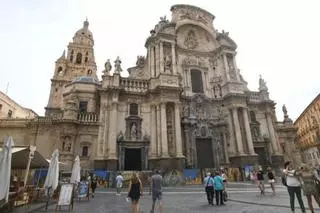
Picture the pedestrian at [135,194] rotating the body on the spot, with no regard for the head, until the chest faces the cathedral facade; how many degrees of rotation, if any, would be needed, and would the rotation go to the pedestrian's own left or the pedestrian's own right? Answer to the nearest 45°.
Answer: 0° — they already face it

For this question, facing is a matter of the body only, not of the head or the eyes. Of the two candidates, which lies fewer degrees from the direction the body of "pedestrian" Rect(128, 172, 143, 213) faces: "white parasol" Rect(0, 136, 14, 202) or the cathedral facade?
the cathedral facade

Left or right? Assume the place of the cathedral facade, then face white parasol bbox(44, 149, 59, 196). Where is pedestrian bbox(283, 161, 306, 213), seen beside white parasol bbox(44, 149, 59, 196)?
left

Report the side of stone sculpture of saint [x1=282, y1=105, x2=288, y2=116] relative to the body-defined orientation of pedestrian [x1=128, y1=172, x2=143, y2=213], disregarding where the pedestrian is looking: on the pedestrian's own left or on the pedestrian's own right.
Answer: on the pedestrian's own right

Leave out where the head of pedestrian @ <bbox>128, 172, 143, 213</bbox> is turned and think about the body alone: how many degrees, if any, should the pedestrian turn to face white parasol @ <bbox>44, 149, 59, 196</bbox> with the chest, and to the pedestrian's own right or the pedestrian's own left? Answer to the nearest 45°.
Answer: approximately 45° to the pedestrian's own left

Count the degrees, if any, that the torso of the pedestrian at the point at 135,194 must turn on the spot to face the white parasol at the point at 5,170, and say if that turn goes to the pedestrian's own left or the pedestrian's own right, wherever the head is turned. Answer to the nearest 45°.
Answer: approximately 90° to the pedestrian's own left

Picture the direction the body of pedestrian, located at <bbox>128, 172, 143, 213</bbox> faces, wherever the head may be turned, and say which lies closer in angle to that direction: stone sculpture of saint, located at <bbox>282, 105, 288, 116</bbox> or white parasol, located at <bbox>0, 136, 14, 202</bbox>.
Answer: the stone sculpture of saint

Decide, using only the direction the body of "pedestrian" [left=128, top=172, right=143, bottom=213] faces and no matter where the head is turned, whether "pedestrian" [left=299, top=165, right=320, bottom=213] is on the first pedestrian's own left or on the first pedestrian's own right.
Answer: on the first pedestrian's own right

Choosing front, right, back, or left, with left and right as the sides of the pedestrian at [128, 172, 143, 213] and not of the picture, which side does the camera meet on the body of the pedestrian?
back

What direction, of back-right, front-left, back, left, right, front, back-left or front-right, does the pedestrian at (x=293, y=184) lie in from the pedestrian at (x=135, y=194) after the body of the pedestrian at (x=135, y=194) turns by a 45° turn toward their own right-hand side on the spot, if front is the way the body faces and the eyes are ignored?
front-right
